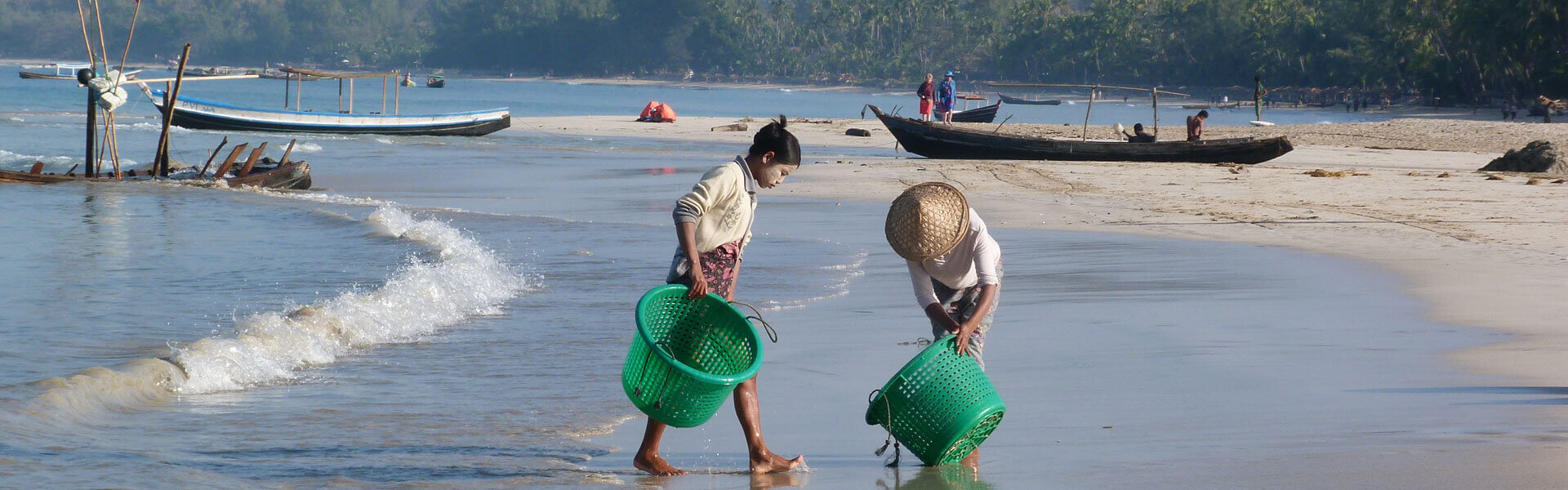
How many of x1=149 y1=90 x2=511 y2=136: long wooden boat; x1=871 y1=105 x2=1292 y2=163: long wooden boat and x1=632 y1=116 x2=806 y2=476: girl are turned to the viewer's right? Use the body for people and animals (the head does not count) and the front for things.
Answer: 1

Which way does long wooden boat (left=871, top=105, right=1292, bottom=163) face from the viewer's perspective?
to the viewer's left

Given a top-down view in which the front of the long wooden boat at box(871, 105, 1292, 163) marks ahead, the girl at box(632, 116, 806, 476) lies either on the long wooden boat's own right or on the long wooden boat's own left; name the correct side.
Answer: on the long wooden boat's own left

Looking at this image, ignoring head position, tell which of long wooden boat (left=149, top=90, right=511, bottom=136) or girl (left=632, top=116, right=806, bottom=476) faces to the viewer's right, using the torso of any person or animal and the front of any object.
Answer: the girl

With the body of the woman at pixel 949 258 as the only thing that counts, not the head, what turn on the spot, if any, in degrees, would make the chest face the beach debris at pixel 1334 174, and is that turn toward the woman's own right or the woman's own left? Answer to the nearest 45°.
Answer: approximately 135° to the woman's own right

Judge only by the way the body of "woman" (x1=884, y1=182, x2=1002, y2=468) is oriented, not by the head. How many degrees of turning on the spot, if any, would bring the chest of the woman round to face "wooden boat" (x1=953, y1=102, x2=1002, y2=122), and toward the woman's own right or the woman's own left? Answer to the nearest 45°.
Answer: approximately 135° to the woman's own right

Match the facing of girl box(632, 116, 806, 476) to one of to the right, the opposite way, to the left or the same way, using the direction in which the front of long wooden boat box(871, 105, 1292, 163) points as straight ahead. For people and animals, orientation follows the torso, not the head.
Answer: the opposite way

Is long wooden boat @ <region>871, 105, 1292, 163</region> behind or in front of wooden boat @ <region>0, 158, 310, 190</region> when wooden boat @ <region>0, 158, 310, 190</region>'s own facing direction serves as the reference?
in front

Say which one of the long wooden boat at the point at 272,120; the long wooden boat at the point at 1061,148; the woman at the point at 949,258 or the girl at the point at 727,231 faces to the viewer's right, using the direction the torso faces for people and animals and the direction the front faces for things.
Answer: the girl

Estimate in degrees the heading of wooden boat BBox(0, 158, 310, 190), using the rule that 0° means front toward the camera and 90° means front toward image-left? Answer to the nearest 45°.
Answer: approximately 270°

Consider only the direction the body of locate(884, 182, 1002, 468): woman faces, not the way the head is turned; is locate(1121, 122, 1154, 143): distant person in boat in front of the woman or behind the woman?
behind

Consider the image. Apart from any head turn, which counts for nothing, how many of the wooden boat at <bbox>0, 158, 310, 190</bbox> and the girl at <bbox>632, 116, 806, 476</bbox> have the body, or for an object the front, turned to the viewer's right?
2

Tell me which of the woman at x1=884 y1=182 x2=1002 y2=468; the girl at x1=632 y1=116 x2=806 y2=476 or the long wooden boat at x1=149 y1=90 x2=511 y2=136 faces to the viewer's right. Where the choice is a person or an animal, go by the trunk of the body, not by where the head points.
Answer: the girl
